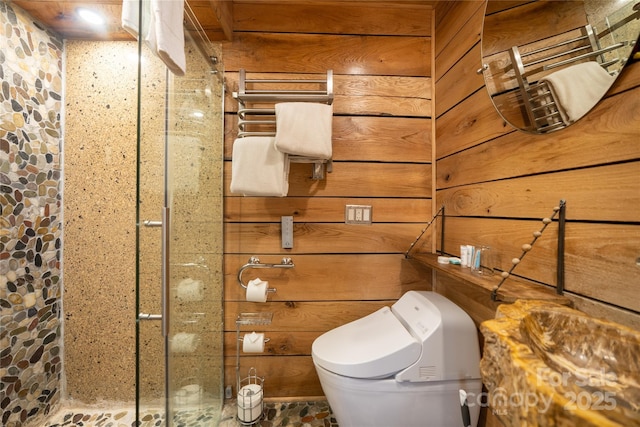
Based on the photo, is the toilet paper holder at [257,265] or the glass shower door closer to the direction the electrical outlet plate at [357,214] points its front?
the glass shower door

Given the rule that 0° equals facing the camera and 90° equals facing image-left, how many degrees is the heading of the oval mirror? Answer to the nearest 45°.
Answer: approximately 45°

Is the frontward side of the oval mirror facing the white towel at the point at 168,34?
yes

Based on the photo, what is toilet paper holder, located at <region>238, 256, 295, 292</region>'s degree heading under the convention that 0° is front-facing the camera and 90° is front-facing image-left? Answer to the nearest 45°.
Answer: approximately 0°

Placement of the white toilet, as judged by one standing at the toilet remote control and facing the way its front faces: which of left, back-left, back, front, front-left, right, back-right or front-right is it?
front-left

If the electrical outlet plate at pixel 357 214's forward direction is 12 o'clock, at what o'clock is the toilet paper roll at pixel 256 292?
The toilet paper roll is roughly at 2 o'clock from the electrical outlet plate.

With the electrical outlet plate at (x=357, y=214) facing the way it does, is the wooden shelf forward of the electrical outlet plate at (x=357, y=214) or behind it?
forward

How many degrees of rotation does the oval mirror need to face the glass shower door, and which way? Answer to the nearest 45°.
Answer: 0° — it already faces it

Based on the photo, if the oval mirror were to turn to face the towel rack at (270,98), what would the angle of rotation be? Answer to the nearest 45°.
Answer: approximately 45° to its right

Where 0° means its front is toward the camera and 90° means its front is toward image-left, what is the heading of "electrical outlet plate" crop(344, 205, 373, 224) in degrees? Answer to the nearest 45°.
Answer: approximately 0°

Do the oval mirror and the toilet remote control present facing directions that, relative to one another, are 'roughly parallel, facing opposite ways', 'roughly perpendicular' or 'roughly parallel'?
roughly perpendicular

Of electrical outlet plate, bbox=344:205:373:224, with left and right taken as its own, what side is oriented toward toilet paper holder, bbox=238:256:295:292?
right
